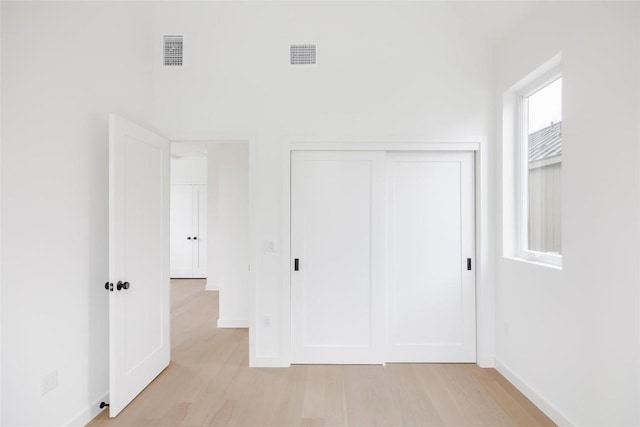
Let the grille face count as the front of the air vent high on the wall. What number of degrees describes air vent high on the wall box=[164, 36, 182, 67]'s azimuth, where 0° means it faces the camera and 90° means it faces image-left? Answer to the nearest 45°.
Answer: approximately 0°

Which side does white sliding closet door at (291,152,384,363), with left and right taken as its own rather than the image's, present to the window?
left

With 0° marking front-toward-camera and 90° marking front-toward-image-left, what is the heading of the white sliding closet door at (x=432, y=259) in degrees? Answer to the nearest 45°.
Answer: approximately 0°

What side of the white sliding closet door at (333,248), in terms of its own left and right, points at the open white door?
right

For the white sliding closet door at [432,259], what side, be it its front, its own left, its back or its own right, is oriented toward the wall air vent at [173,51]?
right

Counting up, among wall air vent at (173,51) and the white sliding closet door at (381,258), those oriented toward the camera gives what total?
2
